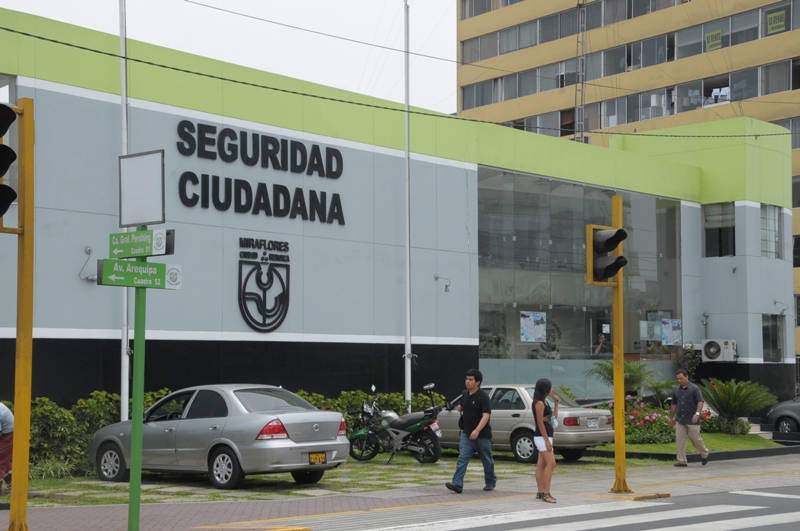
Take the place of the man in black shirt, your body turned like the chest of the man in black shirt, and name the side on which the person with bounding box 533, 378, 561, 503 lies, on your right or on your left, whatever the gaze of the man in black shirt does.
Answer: on your left

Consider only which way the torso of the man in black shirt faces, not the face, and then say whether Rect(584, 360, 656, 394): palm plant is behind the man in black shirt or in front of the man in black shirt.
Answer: behind

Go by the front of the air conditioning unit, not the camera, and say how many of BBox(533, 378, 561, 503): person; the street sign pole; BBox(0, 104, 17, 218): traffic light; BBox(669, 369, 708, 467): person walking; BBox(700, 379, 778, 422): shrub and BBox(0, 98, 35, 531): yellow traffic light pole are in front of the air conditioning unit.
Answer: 6

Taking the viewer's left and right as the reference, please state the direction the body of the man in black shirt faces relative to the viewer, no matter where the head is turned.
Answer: facing the viewer and to the left of the viewer

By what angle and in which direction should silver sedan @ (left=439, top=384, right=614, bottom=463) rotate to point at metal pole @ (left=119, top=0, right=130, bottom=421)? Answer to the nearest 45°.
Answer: approximately 45° to its left

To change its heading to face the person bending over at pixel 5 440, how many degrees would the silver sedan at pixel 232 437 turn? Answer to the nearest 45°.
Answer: approximately 45° to its left

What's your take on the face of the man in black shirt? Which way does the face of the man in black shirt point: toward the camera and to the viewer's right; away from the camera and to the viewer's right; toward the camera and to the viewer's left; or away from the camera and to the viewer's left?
toward the camera and to the viewer's left

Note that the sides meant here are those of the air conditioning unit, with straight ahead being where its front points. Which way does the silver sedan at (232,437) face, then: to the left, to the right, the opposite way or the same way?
to the right

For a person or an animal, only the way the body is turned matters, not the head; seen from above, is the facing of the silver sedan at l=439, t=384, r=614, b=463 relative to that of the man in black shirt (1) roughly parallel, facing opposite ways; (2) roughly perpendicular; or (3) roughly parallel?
roughly perpendicular

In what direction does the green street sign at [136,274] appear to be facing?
toward the camera

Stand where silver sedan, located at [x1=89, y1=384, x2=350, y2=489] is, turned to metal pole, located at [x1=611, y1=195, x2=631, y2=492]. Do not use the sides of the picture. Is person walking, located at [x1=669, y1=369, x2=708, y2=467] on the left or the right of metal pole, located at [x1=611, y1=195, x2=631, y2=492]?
left

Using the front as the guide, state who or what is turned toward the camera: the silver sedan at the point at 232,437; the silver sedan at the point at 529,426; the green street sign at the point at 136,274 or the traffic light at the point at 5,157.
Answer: the green street sign
